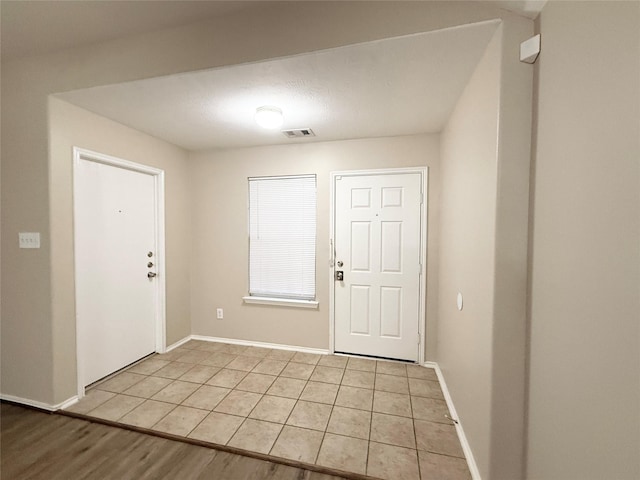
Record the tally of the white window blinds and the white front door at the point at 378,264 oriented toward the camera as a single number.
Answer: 2

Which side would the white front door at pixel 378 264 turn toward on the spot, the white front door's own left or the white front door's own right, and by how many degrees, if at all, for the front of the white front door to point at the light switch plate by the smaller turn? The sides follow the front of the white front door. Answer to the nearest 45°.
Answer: approximately 45° to the white front door's own right

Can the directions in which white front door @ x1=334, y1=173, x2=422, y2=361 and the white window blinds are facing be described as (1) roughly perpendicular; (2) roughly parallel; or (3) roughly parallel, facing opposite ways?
roughly parallel

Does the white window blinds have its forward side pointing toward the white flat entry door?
no

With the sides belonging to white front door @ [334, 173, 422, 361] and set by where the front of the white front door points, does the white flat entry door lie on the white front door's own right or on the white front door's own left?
on the white front door's own right

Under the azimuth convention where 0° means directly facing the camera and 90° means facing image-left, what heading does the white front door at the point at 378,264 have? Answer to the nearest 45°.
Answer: approximately 0°

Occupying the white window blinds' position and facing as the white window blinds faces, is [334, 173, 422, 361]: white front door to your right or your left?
on your left

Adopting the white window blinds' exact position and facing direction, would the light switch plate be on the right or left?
on its right

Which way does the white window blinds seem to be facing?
toward the camera

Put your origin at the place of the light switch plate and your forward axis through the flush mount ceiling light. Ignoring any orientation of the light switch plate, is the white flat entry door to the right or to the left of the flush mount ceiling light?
left
